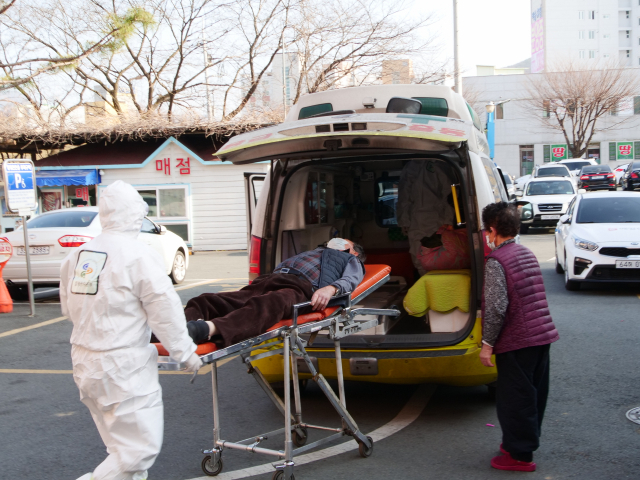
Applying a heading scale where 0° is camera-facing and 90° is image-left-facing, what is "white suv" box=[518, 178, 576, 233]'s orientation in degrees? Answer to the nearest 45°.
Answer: approximately 0°

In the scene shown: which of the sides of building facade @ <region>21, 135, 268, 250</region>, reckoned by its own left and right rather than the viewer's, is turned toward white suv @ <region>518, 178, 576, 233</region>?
left

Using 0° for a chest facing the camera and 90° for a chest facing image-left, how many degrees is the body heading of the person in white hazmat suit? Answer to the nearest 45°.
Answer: approximately 225°

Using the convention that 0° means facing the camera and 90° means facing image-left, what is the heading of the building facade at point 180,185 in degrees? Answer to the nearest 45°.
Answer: approximately 0°

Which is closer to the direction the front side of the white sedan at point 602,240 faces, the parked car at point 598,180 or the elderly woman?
the elderly woman

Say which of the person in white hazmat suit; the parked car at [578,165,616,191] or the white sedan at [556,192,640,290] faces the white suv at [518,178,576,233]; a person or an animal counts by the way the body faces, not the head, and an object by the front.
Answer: the person in white hazmat suit

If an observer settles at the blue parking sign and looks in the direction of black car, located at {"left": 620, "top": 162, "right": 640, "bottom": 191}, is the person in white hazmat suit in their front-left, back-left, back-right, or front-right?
back-right

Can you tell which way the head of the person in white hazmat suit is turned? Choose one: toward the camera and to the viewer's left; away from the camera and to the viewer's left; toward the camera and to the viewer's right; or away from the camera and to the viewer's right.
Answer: away from the camera and to the viewer's right

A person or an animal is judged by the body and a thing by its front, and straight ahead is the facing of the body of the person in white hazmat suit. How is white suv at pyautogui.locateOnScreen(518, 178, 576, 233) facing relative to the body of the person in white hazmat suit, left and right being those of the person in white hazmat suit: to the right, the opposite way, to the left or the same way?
the opposite way
